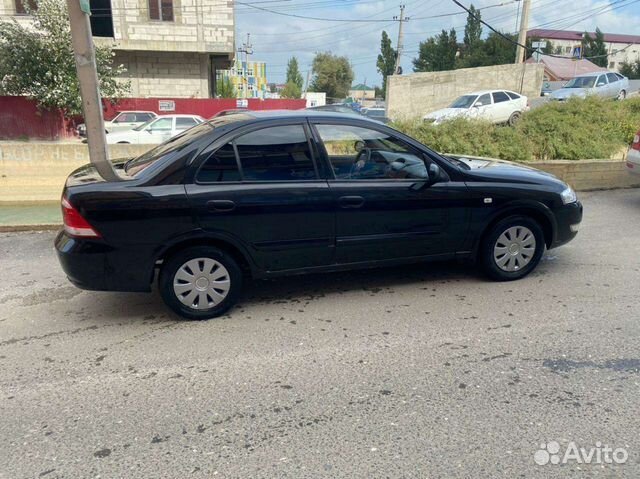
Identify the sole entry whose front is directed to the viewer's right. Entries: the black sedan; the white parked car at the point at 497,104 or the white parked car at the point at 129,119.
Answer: the black sedan

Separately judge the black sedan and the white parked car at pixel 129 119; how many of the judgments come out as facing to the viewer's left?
1

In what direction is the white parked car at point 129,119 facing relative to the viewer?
to the viewer's left

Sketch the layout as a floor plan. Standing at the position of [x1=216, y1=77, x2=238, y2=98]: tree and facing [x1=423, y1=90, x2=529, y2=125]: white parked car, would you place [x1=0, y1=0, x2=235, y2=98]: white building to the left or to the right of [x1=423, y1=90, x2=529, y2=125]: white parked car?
right

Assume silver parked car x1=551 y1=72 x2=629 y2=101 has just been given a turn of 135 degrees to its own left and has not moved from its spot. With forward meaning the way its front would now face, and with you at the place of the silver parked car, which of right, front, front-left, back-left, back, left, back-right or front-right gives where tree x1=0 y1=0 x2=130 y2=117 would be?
back-right

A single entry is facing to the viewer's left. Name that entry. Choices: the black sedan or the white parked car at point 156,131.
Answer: the white parked car

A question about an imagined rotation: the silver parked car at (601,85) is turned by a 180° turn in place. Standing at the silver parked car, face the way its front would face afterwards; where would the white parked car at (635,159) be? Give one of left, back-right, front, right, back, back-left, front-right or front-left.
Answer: back-right

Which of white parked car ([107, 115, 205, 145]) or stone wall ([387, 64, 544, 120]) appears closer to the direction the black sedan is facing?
the stone wall

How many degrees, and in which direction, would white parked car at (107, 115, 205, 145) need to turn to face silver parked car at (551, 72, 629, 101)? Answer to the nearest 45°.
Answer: approximately 180°

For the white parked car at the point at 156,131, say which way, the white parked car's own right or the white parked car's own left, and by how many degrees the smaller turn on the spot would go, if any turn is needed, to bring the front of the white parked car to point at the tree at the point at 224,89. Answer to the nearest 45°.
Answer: approximately 90° to the white parked car's own right

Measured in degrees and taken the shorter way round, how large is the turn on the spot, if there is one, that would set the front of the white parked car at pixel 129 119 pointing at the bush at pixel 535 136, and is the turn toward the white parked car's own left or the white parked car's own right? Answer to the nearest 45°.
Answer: approximately 135° to the white parked car's own left

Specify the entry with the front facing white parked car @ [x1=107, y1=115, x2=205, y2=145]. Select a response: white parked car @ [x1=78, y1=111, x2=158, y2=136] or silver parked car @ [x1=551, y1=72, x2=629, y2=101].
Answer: the silver parked car

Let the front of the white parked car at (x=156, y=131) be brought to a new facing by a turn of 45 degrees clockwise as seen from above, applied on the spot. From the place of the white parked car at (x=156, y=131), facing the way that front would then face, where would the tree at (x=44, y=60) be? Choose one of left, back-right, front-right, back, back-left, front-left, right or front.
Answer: front

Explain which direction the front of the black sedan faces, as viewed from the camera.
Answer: facing to the right of the viewer

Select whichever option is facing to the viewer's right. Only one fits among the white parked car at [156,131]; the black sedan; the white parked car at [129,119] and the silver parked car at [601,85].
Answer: the black sedan

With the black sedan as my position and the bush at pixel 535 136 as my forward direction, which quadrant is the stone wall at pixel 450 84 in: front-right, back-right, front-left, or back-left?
front-left

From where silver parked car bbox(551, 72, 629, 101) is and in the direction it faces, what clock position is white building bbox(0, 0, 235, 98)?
The white building is roughly at 1 o'clock from the silver parked car.

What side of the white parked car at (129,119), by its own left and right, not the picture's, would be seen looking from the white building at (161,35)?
right

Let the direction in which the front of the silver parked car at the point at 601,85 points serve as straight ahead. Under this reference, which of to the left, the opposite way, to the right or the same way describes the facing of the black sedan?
the opposite way
